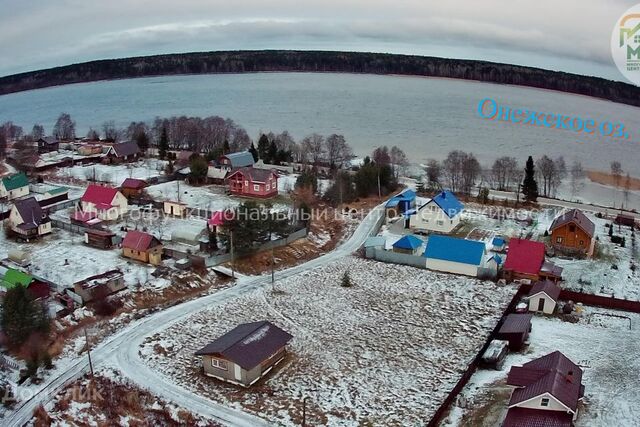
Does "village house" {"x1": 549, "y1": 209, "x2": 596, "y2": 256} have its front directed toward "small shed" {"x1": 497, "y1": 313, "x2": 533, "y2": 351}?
yes

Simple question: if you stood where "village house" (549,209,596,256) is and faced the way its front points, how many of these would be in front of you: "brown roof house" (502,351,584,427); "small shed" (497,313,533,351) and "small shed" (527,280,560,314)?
3

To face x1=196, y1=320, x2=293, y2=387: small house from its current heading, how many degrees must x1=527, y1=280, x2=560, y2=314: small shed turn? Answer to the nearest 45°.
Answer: approximately 45° to its right

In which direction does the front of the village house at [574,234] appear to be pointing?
toward the camera

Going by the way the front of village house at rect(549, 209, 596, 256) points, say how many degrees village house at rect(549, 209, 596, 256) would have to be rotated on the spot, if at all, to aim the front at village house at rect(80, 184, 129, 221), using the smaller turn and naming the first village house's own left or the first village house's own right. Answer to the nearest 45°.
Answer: approximately 90° to the first village house's own right

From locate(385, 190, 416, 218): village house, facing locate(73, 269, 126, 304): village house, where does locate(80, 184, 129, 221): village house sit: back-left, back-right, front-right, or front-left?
front-right

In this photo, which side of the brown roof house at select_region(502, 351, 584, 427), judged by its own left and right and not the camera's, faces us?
front

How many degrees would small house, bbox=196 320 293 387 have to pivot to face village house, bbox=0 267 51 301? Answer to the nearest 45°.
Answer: approximately 90° to its right

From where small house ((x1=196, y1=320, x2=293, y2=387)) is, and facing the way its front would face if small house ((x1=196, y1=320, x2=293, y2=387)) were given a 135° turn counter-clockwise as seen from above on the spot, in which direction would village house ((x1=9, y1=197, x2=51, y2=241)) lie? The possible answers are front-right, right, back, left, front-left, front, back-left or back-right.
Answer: back-left

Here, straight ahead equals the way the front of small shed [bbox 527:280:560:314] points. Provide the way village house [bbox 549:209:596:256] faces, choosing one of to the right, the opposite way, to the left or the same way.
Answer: the same way

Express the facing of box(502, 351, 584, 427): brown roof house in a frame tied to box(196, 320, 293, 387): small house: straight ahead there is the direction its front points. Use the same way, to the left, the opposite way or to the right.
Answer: the same way

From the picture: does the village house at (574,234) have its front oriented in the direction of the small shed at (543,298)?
yes

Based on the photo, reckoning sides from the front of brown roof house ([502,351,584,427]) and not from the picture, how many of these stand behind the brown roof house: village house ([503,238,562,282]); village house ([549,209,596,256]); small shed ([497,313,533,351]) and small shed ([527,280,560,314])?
4

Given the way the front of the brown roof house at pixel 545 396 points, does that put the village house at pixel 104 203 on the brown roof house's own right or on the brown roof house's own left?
on the brown roof house's own right

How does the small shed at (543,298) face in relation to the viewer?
toward the camera

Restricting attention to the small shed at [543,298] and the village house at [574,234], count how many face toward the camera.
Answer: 2

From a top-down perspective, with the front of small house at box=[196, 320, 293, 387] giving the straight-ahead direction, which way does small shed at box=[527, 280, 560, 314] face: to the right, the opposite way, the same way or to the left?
the same way

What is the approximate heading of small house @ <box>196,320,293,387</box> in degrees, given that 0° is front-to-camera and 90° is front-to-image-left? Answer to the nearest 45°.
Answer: approximately 45°

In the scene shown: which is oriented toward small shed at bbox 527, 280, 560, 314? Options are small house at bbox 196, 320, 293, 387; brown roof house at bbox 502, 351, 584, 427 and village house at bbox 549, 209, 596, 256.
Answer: the village house
